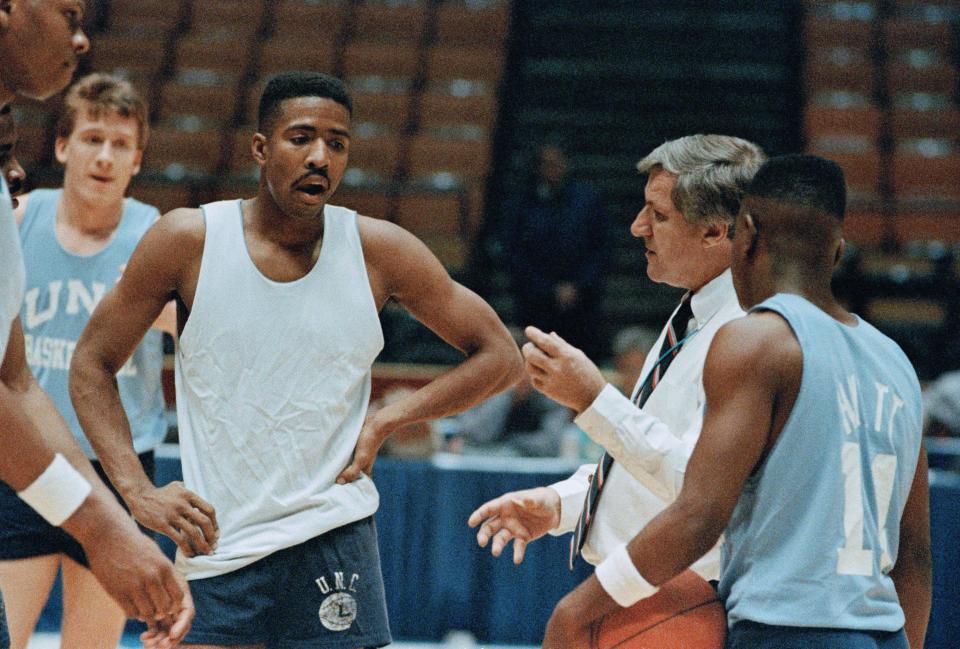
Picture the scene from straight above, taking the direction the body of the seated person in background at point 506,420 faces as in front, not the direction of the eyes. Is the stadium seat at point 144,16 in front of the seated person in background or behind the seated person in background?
behind

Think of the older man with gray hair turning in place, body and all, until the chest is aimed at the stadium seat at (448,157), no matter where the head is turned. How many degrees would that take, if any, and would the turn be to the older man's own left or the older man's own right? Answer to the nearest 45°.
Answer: approximately 90° to the older man's own right

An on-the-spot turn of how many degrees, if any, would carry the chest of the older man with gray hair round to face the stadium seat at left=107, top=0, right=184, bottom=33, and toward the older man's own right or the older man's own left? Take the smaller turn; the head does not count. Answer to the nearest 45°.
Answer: approximately 45° to the older man's own right

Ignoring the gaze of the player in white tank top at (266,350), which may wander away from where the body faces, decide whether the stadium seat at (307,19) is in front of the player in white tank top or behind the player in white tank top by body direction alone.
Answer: behind

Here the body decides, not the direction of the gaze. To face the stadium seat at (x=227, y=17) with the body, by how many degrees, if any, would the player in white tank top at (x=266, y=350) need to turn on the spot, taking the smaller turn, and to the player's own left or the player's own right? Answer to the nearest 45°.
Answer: approximately 180°

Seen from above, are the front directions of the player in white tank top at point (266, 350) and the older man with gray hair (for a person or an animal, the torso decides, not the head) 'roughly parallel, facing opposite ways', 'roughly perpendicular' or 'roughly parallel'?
roughly perpendicular

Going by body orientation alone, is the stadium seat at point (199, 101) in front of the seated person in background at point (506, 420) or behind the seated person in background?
behind

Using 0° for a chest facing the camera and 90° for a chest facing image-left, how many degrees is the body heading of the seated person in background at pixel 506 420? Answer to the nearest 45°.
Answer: approximately 0°

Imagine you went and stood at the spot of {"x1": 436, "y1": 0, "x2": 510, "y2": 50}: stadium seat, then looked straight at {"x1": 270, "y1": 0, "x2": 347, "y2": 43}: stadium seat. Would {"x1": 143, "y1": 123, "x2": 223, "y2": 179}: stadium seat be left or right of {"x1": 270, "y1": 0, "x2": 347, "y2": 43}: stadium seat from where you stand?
left

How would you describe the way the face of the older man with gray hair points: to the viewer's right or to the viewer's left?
to the viewer's left

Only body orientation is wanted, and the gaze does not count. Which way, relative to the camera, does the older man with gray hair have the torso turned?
to the viewer's left
